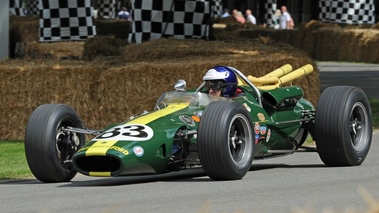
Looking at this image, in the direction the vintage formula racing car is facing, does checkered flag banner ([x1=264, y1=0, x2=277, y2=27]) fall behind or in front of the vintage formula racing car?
behind

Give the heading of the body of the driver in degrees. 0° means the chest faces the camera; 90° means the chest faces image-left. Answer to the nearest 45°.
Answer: approximately 45°

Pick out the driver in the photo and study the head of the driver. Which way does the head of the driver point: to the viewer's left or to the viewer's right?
to the viewer's left

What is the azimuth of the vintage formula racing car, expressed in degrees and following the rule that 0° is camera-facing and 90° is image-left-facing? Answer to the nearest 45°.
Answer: approximately 45°

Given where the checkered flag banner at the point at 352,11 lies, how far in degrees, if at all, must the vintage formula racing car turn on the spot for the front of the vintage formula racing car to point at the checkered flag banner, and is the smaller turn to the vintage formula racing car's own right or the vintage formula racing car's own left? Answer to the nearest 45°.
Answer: approximately 135° to the vintage formula racing car's own right

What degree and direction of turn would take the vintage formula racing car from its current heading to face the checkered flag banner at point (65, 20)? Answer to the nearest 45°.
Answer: approximately 135° to its right

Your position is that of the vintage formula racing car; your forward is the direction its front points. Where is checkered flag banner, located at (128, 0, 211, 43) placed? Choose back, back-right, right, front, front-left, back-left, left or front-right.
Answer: back-right
